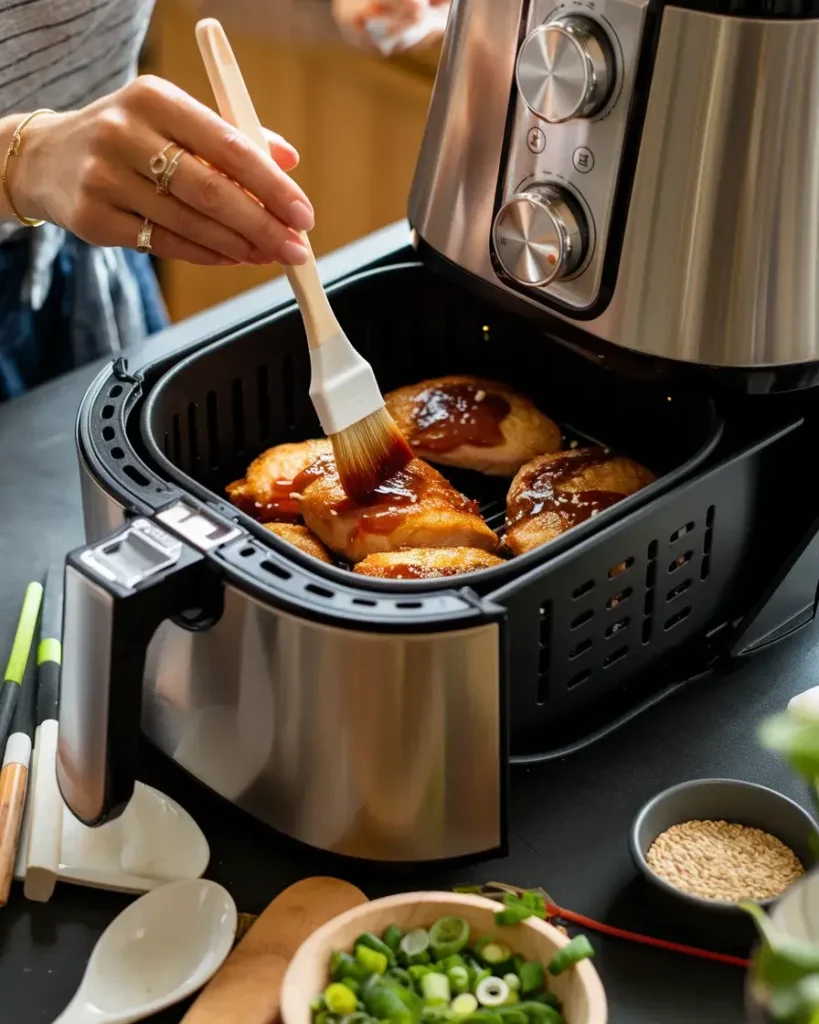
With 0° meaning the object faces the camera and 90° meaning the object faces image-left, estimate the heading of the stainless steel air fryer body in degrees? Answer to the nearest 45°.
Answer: approximately 45°
